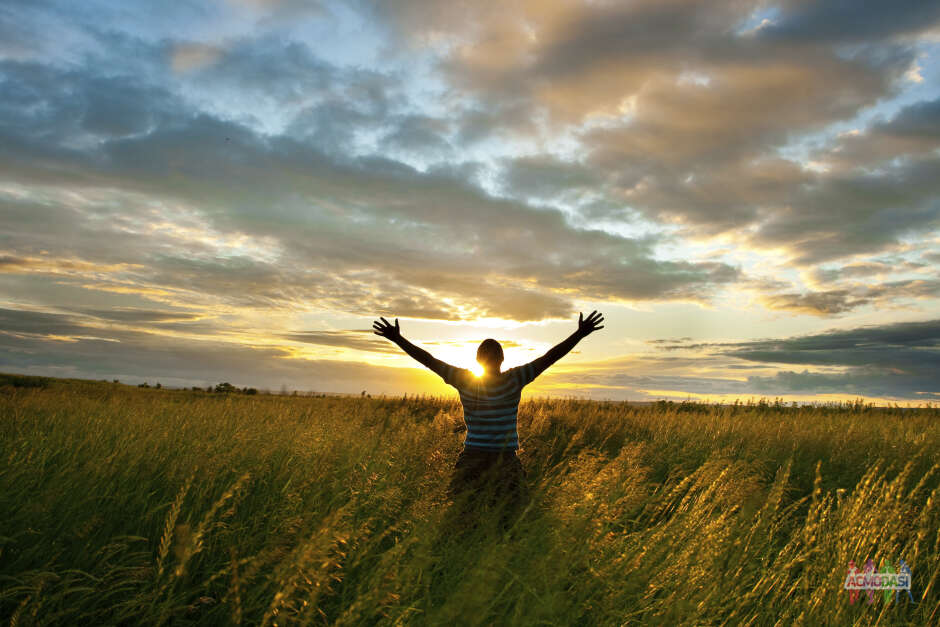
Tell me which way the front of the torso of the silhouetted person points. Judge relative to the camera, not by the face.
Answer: away from the camera

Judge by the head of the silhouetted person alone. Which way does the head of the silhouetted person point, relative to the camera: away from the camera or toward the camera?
away from the camera
